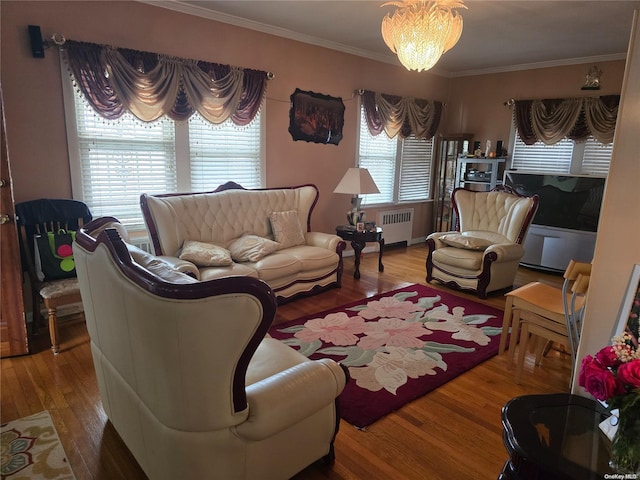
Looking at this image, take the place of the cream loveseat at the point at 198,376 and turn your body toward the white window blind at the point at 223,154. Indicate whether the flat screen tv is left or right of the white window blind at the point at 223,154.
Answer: right

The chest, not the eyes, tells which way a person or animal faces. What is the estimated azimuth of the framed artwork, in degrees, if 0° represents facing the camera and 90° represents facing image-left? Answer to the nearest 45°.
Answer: approximately 315°

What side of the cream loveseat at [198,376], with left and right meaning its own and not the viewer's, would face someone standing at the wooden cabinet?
front

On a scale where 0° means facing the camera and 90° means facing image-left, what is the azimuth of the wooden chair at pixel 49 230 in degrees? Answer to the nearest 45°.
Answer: approximately 315°

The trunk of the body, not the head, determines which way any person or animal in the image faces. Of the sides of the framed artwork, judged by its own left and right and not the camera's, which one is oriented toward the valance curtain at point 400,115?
left

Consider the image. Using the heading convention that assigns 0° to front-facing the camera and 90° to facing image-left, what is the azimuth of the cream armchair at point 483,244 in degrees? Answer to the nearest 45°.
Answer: approximately 45°

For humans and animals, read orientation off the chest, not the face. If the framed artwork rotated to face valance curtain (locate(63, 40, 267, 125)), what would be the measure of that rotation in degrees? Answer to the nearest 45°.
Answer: approximately 90° to its right

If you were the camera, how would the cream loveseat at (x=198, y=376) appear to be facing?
facing away from the viewer and to the right of the viewer
